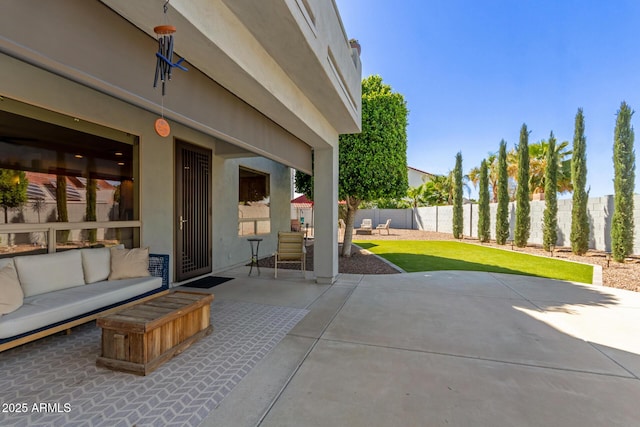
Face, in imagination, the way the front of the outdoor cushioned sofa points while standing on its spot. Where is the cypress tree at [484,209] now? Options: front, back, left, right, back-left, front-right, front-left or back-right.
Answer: front-left

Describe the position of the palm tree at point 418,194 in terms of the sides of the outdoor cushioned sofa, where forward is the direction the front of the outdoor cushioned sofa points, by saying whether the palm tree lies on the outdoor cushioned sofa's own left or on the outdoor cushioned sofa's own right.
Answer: on the outdoor cushioned sofa's own left

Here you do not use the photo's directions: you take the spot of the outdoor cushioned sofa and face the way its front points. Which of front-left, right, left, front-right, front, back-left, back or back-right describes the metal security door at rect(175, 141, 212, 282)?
left

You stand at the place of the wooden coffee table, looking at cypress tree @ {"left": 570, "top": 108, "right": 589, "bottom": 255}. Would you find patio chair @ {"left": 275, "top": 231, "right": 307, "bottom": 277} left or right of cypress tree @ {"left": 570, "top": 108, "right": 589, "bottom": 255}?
left

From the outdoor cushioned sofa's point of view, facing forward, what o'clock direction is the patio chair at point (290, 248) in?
The patio chair is roughly at 10 o'clock from the outdoor cushioned sofa.

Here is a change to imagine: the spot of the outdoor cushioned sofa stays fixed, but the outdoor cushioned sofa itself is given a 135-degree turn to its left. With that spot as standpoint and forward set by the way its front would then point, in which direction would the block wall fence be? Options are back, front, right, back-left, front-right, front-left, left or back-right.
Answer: right

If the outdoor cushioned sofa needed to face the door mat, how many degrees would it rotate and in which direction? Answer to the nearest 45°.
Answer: approximately 90° to its left

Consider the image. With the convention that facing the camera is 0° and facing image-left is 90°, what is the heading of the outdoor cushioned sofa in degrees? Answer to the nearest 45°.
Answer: approximately 315°

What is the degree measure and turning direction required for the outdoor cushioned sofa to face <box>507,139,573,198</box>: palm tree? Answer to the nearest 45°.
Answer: approximately 45° to its left

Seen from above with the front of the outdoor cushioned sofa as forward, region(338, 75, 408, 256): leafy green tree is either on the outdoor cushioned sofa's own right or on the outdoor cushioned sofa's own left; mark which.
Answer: on the outdoor cushioned sofa's own left

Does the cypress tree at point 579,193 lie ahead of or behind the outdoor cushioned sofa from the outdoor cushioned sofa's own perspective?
ahead

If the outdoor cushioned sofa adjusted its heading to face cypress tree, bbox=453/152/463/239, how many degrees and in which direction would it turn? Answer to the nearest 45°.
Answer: approximately 45° to its left
